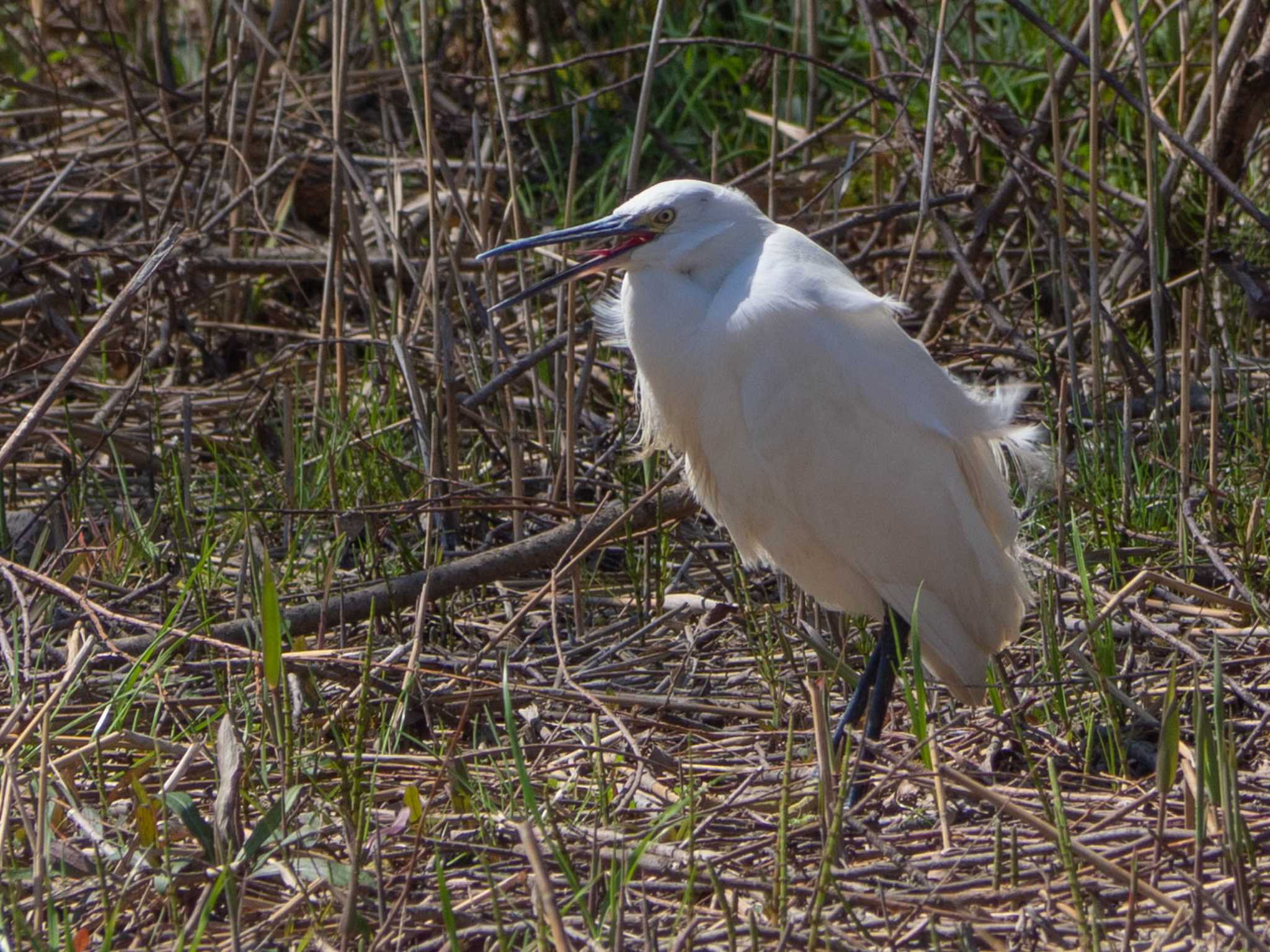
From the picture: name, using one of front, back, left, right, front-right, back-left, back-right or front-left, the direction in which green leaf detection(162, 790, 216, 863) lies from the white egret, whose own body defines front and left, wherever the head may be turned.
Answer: front-left

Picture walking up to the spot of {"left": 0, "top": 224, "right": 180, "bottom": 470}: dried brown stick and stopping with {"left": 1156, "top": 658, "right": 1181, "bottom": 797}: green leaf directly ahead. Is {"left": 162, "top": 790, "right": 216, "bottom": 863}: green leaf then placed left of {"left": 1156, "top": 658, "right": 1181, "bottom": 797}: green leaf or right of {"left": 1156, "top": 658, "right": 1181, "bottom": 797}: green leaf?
right

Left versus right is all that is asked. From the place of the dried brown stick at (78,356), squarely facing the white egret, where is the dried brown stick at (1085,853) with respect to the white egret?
right

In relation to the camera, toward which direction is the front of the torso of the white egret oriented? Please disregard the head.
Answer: to the viewer's left

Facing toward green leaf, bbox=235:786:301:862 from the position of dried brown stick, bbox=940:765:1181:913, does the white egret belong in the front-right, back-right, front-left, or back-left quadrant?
front-right

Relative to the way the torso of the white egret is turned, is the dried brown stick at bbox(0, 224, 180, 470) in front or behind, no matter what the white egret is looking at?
in front

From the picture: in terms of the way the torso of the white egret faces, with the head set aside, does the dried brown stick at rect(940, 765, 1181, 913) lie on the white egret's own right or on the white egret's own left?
on the white egret's own left
